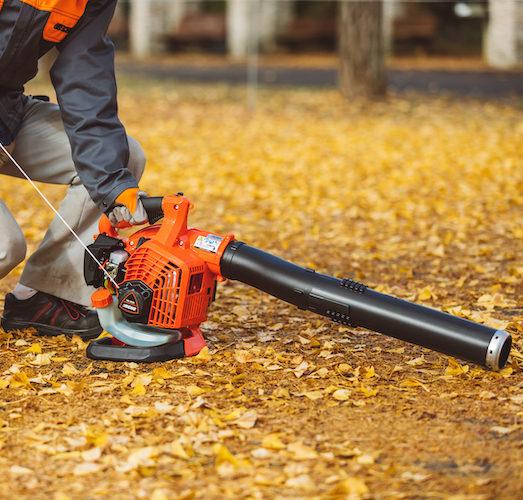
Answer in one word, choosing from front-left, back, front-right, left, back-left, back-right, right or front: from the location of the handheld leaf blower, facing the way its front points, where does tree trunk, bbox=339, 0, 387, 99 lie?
left

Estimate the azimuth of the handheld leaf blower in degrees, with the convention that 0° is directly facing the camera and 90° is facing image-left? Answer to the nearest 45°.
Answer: approximately 270°
